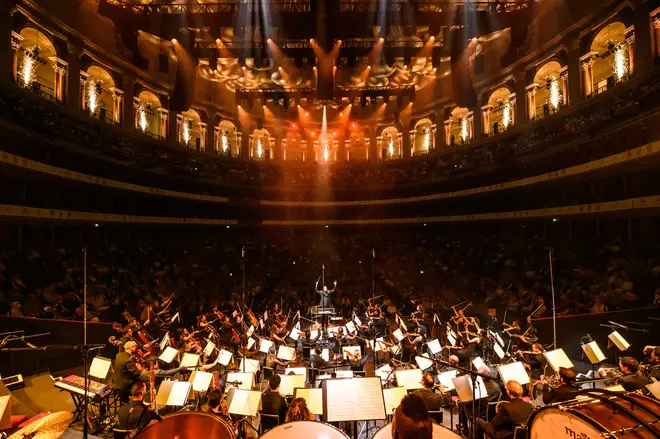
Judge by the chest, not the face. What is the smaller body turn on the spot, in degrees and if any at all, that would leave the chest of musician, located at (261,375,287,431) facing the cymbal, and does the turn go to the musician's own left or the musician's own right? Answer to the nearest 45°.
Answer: approximately 135° to the musician's own left

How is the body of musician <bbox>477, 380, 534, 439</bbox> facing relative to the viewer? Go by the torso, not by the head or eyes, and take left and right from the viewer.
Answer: facing away from the viewer and to the left of the viewer

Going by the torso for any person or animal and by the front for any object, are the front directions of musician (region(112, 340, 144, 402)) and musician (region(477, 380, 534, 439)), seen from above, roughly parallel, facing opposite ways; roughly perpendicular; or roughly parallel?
roughly perpendicular

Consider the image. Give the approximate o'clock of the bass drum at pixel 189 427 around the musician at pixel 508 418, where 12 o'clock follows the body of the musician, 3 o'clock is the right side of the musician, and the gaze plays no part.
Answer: The bass drum is roughly at 9 o'clock from the musician.

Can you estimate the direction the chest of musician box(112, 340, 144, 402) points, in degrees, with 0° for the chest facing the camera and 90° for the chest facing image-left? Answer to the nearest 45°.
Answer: approximately 270°

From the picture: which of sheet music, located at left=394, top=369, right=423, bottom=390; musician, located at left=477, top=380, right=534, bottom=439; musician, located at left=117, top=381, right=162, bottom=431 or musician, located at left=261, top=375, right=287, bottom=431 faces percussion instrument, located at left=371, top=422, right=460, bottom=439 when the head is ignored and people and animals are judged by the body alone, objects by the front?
the sheet music

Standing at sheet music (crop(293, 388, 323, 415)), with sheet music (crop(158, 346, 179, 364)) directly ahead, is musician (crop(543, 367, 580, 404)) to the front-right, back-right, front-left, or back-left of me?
back-right

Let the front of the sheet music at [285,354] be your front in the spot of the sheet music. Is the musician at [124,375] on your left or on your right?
on your right

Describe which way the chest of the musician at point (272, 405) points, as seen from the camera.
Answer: away from the camera

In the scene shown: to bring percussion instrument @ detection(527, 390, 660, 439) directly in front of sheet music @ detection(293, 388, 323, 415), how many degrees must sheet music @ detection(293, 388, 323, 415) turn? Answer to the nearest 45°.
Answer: approximately 45° to its left

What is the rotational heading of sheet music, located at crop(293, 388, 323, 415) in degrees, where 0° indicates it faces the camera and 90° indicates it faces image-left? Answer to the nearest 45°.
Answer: approximately 0°

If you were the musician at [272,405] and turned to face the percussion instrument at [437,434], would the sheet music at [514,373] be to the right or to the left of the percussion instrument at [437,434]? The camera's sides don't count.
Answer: left

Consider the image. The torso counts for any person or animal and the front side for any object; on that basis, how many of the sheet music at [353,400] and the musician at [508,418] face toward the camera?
1

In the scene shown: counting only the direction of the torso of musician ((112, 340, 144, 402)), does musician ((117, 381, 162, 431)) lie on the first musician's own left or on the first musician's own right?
on the first musician's own right
